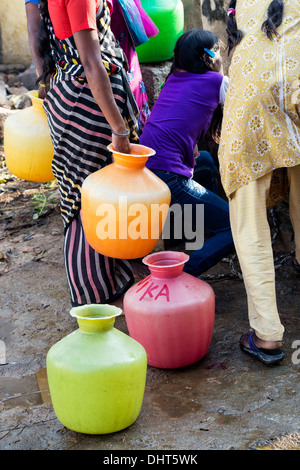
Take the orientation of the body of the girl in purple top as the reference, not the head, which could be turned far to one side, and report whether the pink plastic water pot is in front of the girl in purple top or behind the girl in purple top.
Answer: behind

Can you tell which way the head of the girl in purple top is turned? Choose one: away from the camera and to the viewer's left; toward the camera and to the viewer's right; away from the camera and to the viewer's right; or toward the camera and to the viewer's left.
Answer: away from the camera and to the viewer's right

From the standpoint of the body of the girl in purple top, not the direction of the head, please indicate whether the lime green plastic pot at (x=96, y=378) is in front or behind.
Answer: behind

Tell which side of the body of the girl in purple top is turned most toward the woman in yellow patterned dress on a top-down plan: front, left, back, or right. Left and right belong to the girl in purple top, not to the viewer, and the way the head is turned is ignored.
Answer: right

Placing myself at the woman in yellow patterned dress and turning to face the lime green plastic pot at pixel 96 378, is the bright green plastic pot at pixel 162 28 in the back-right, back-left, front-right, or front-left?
back-right

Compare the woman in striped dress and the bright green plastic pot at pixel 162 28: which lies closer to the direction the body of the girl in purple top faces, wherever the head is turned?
the bright green plastic pot

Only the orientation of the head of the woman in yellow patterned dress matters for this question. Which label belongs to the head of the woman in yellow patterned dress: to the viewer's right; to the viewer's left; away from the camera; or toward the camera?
away from the camera

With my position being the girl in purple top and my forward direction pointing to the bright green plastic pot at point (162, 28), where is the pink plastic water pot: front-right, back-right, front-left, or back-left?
back-left
